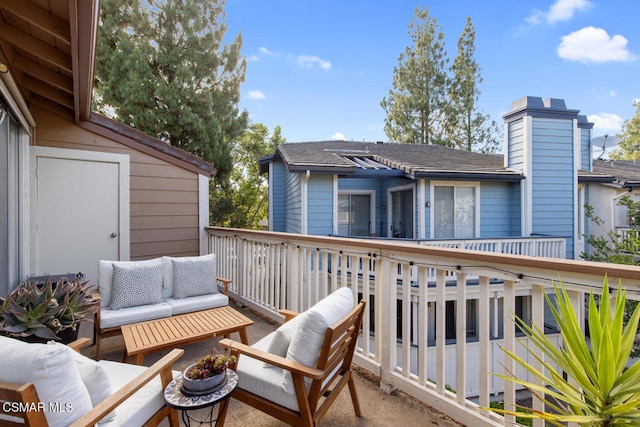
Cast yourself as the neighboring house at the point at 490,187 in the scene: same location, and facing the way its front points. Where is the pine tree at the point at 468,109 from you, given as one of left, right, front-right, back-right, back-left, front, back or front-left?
back

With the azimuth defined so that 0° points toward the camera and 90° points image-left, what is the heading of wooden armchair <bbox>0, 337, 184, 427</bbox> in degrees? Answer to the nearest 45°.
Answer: approximately 225°

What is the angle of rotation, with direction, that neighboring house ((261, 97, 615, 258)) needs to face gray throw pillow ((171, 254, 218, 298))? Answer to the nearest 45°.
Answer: approximately 45° to its right

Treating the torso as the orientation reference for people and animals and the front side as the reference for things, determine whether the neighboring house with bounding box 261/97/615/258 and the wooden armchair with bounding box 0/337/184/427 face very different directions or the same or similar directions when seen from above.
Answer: very different directions

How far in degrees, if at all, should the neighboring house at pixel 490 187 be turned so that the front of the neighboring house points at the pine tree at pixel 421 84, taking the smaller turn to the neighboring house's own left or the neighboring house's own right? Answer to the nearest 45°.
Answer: approximately 180°

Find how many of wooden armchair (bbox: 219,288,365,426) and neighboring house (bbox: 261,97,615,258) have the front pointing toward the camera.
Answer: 1

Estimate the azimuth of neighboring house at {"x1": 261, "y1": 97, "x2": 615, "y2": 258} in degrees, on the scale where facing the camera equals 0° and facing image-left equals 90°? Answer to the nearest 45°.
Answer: approximately 0°

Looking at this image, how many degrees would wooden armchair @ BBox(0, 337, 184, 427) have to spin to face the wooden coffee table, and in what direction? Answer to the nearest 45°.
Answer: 0° — it already faces it

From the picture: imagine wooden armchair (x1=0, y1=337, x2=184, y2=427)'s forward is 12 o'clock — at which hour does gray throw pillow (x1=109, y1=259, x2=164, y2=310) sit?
The gray throw pillow is roughly at 11 o'clock from the wooden armchair.

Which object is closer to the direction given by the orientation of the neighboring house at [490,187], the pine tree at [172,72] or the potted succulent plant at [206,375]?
the potted succulent plant
